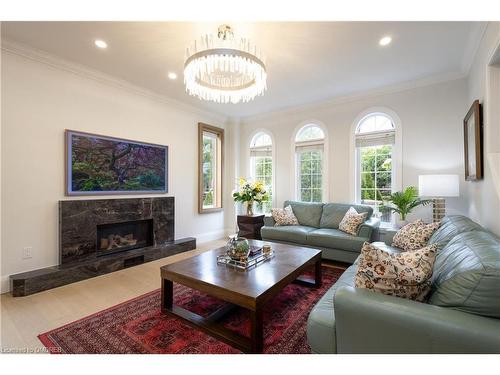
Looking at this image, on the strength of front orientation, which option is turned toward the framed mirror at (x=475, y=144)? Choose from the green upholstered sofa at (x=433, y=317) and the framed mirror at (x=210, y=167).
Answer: the framed mirror at (x=210, y=167)

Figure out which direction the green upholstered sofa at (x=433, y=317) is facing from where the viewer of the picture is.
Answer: facing to the left of the viewer

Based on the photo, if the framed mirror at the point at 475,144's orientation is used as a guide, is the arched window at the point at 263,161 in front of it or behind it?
in front

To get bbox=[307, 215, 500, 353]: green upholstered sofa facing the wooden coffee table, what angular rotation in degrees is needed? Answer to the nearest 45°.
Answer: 0° — it already faces it

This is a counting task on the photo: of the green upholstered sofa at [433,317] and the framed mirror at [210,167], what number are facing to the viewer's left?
1

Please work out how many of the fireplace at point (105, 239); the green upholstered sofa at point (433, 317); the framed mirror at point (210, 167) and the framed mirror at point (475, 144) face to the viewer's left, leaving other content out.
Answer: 2

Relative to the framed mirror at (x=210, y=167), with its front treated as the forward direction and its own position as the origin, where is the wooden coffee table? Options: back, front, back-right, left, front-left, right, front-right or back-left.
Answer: front-right

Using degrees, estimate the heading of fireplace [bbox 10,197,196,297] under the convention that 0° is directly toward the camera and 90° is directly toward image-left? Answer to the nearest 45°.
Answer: approximately 315°

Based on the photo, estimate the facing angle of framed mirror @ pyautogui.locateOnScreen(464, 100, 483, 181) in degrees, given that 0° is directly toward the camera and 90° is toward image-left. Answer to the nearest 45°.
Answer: approximately 90°

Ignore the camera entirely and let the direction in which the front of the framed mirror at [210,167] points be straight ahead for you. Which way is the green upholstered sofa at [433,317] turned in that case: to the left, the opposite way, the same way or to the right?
the opposite way

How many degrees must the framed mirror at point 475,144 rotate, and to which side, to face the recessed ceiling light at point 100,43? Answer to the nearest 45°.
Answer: approximately 45° to its left

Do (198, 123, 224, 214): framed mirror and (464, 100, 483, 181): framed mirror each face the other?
yes

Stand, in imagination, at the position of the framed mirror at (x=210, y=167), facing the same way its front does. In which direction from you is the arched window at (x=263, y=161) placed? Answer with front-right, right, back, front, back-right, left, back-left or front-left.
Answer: front-left

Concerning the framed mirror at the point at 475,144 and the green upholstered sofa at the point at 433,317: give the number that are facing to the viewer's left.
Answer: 2

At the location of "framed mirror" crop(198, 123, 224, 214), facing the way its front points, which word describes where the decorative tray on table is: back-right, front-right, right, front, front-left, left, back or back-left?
front-right
